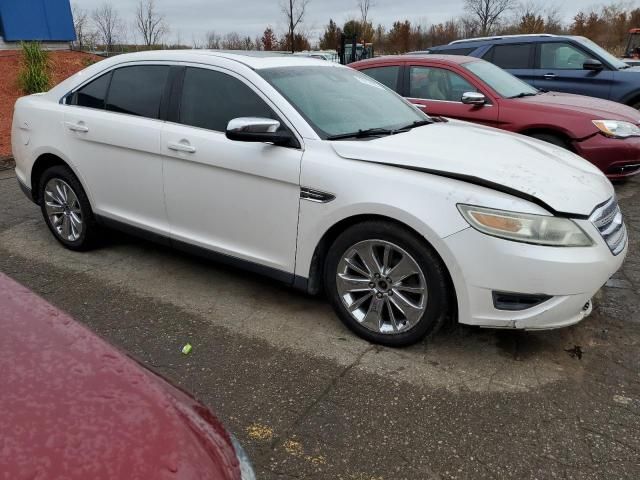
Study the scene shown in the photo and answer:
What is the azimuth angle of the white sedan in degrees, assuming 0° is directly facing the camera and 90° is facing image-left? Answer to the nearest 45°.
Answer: approximately 315°

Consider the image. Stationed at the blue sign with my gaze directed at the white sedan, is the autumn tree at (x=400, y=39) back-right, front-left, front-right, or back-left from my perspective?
back-left

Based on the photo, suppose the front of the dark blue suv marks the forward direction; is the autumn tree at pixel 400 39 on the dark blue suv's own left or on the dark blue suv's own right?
on the dark blue suv's own left

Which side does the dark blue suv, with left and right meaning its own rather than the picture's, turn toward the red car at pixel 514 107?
right

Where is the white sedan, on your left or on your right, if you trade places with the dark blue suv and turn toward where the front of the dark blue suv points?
on your right

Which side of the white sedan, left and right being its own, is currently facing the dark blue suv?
left

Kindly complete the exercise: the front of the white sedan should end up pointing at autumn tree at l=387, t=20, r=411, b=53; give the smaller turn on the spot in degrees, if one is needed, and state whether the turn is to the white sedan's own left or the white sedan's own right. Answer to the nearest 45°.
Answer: approximately 135° to the white sedan's own left

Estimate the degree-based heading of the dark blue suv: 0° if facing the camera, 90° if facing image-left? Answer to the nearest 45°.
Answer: approximately 270°

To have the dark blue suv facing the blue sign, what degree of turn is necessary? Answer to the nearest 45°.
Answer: approximately 180°

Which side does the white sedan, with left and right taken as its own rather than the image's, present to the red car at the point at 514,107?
left
